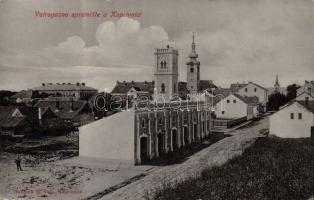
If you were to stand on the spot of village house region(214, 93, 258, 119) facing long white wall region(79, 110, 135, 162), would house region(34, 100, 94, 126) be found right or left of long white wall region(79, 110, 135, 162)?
right

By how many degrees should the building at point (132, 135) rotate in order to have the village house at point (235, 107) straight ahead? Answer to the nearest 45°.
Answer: approximately 90° to its left

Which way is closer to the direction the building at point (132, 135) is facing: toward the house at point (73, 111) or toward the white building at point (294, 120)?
the white building

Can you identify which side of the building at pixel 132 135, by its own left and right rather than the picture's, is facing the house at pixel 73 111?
back

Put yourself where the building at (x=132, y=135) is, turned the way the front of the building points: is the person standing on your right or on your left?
on your right

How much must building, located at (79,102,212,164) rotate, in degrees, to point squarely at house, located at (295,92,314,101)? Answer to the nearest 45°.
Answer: approximately 90° to its left

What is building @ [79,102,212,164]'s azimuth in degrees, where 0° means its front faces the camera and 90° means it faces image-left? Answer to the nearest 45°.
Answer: approximately 315°
